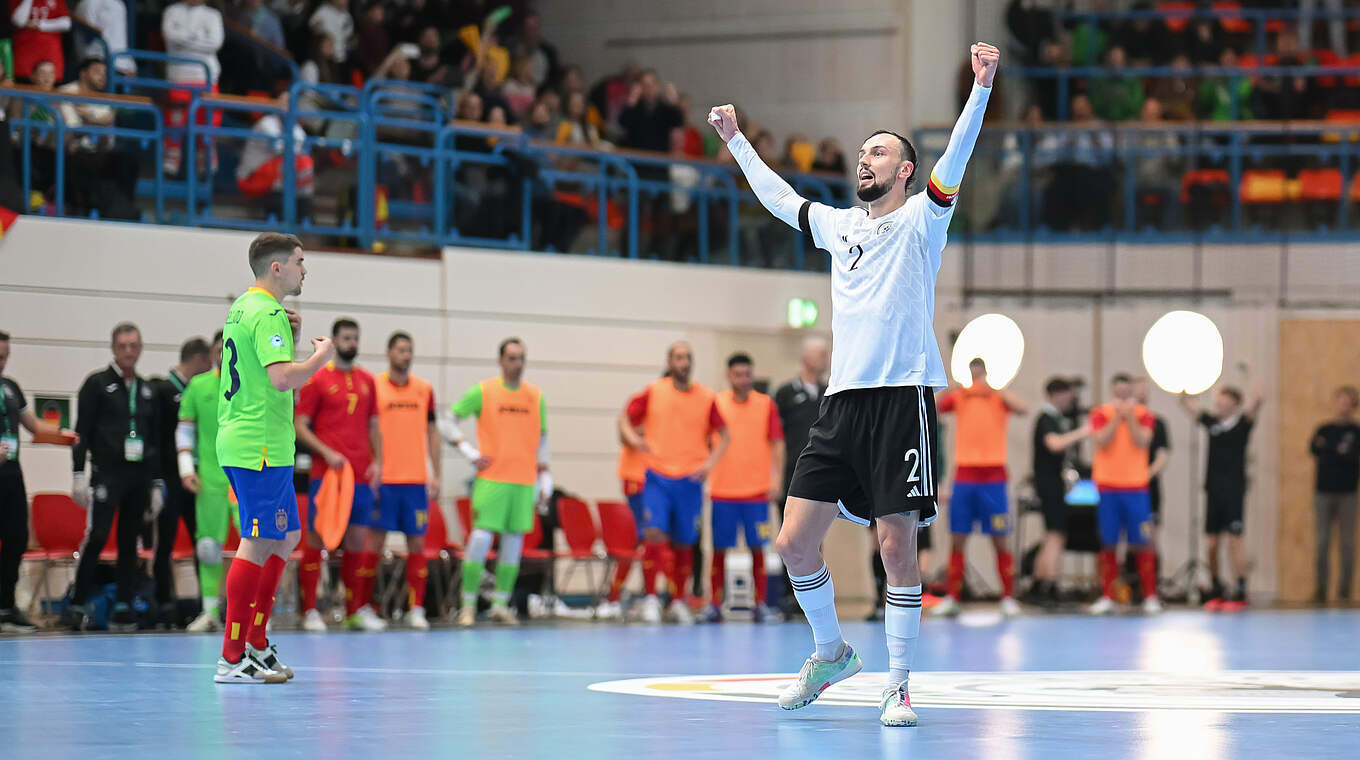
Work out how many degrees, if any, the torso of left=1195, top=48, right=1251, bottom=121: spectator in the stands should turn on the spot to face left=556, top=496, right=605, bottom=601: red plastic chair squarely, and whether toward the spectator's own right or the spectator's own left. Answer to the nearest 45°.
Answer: approximately 45° to the spectator's own right

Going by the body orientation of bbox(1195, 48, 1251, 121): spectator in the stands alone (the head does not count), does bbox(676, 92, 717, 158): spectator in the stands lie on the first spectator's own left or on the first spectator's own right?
on the first spectator's own right

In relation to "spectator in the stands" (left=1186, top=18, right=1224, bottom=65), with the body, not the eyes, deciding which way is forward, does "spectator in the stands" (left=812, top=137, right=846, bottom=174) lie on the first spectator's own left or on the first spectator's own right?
on the first spectator's own right

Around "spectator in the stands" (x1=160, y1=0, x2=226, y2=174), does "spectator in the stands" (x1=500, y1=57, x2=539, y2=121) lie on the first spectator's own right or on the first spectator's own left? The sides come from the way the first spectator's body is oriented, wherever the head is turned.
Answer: on the first spectator's own left

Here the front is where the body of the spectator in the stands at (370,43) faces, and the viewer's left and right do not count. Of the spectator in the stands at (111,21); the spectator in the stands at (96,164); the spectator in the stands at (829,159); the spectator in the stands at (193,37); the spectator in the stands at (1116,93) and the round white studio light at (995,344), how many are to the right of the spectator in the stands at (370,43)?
3

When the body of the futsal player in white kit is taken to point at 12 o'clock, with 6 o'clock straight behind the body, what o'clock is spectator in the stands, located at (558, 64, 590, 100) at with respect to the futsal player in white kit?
The spectator in the stands is roughly at 4 o'clock from the futsal player in white kit.
